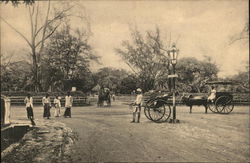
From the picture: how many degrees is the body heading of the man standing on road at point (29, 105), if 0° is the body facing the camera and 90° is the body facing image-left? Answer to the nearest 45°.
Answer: approximately 0°

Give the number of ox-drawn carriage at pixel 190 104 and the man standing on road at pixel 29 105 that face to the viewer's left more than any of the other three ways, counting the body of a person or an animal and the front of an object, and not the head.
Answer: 1

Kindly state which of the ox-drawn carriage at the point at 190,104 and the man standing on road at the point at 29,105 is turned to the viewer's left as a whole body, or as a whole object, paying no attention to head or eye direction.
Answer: the ox-drawn carriage

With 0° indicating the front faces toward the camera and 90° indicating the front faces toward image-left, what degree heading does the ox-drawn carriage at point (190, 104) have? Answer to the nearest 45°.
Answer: approximately 90°

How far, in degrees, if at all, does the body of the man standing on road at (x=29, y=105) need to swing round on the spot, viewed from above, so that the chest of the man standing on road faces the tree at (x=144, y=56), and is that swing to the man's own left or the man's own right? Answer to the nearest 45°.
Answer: approximately 135° to the man's own left
